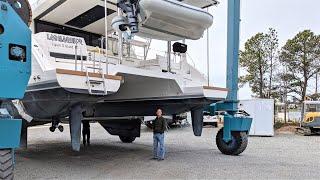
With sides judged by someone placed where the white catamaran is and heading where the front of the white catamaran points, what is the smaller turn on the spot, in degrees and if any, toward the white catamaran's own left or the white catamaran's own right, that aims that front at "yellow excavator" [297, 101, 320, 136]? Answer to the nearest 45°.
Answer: approximately 90° to the white catamaran's own right

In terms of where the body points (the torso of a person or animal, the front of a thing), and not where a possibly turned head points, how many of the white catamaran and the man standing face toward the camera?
1

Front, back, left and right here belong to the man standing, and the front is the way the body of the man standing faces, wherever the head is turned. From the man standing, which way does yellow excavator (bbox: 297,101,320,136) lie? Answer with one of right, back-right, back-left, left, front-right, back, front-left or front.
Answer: back-left

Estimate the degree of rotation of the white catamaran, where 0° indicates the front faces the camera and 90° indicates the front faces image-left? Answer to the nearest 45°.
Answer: approximately 135°

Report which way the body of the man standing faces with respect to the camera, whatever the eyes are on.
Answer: toward the camera
